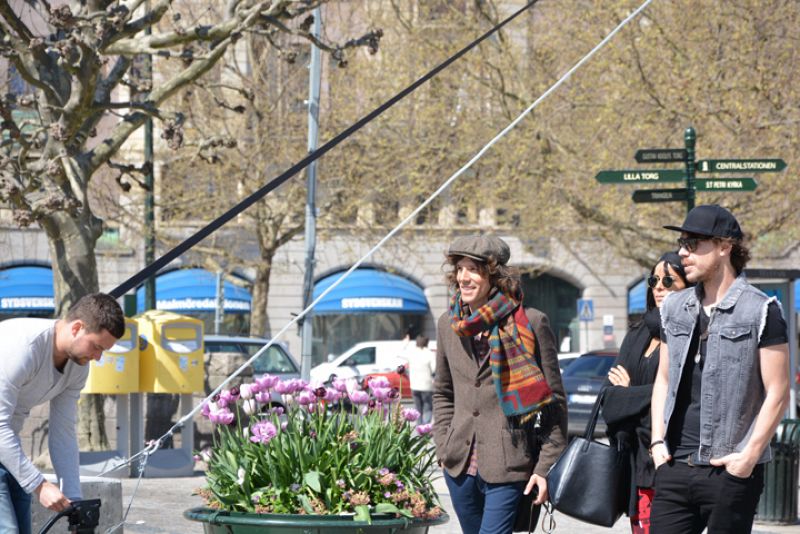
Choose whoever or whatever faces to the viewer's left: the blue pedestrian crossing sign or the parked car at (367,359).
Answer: the parked car

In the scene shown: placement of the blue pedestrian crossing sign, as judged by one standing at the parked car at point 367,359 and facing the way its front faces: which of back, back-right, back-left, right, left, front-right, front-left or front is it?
back-right

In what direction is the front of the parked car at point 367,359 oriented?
to the viewer's left

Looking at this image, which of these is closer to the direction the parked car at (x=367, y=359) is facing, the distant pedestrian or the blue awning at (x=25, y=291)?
the blue awning

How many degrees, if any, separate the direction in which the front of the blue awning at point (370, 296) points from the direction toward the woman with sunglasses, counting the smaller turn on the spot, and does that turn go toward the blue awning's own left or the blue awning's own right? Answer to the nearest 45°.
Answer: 0° — it already faces them

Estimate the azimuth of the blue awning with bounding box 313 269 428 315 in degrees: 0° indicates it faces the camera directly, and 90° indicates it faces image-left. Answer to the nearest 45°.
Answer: approximately 0°

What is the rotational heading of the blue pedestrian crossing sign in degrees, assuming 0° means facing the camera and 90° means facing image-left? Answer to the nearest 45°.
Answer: approximately 0°

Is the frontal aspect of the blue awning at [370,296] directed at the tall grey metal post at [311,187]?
yes

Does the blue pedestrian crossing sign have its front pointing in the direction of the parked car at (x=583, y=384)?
yes
